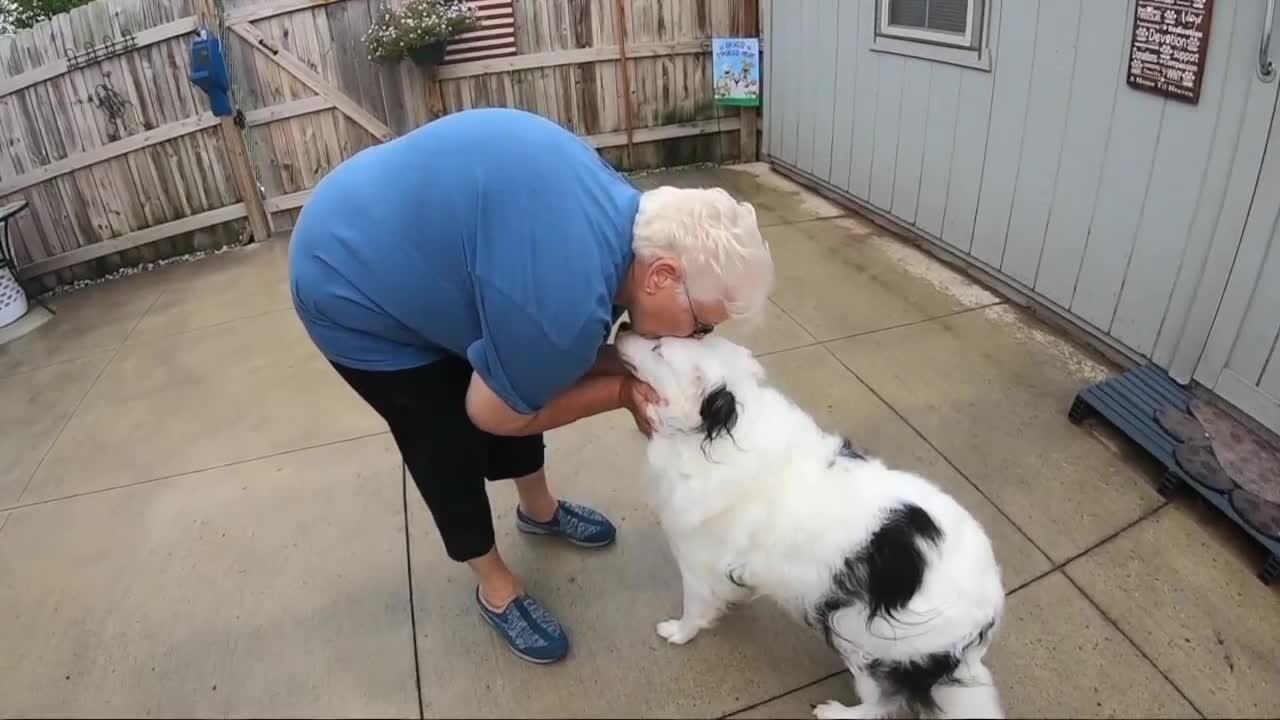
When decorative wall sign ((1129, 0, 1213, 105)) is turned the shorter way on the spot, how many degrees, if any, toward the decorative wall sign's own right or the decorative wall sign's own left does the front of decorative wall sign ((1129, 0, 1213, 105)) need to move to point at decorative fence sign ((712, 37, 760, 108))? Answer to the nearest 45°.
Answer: approximately 90° to the decorative wall sign's own right

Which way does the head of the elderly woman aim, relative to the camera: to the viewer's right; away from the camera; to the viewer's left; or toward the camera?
to the viewer's right

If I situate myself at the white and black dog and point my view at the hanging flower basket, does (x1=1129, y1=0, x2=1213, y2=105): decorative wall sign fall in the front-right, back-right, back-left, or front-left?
front-right

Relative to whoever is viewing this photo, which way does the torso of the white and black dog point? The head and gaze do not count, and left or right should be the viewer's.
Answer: facing away from the viewer and to the left of the viewer

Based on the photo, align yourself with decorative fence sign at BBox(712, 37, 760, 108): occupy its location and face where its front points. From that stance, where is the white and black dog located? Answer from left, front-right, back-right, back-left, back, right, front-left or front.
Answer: front

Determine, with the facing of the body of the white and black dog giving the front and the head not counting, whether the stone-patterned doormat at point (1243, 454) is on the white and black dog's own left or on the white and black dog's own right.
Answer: on the white and black dog's own right

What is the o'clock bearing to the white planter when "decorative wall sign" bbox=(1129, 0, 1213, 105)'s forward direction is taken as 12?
The white planter is roughly at 1 o'clock from the decorative wall sign.

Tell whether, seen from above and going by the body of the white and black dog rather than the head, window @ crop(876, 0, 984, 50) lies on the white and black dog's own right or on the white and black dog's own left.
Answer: on the white and black dog's own right

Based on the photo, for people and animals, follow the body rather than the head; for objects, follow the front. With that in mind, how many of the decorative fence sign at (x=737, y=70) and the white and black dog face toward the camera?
1

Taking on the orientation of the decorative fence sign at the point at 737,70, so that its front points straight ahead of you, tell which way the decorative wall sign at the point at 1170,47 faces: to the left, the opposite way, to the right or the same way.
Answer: to the right

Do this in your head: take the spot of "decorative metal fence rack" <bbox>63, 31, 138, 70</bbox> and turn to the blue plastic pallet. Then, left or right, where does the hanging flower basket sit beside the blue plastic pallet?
left

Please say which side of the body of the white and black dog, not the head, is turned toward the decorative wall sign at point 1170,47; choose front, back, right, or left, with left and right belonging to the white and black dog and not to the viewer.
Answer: right

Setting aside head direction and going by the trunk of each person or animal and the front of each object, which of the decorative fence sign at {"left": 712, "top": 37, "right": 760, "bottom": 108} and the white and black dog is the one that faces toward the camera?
the decorative fence sign

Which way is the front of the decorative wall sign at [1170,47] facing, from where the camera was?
facing the viewer and to the left of the viewer

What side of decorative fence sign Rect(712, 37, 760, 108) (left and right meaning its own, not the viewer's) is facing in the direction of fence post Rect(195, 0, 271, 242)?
right

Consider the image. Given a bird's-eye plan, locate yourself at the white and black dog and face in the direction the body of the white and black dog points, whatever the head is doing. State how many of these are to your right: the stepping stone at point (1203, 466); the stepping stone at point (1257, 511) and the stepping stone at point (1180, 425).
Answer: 3

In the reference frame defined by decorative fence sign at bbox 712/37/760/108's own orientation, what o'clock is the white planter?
The white planter is roughly at 2 o'clock from the decorative fence sign.

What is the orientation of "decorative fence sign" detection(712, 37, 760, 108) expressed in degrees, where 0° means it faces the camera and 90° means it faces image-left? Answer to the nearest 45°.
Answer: approximately 0°
